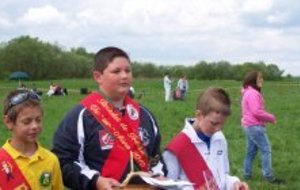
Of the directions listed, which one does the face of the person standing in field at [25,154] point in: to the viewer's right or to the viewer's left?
to the viewer's right

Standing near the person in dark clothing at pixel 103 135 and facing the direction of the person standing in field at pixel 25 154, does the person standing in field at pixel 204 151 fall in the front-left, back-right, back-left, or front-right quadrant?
back-right

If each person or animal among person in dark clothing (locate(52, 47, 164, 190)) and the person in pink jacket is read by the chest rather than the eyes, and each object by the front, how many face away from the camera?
0

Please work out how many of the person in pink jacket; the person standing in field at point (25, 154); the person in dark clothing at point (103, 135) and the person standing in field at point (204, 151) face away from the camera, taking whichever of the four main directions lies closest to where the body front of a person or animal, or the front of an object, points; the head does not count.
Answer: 0

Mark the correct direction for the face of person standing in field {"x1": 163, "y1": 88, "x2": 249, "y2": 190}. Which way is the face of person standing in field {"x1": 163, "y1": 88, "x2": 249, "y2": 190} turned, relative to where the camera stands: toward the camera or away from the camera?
toward the camera

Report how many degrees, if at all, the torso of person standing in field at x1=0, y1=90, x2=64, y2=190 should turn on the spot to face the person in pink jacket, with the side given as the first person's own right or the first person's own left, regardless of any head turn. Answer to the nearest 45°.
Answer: approximately 90° to the first person's own left

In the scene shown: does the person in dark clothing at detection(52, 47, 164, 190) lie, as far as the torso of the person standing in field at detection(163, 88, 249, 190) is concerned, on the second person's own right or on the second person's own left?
on the second person's own right

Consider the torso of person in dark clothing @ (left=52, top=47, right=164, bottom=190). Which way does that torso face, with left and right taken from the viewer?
facing the viewer and to the right of the viewer

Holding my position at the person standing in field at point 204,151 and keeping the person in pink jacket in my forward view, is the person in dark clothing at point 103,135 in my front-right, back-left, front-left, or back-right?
back-left

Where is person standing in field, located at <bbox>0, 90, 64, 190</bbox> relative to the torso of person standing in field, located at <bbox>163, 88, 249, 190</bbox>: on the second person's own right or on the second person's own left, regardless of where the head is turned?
on the second person's own right

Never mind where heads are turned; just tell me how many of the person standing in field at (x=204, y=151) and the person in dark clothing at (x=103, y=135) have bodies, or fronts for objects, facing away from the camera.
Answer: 0
